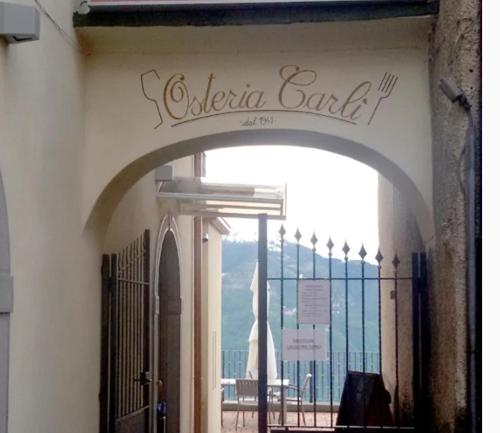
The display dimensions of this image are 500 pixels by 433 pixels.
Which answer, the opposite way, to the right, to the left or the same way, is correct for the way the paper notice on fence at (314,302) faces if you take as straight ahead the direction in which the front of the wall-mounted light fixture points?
to the right

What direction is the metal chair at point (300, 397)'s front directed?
to the viewer's left

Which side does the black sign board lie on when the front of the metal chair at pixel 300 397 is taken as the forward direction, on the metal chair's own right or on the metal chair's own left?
on the metal chair's own left

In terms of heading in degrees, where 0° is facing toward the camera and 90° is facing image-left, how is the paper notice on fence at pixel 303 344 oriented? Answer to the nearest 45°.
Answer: approximately 0°

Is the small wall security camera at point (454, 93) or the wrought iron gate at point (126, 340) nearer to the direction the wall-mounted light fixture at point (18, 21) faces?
the small wall security camera

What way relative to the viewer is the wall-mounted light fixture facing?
to the viewer's right

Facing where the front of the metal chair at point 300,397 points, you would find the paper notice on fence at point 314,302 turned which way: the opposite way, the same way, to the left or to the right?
to the left
